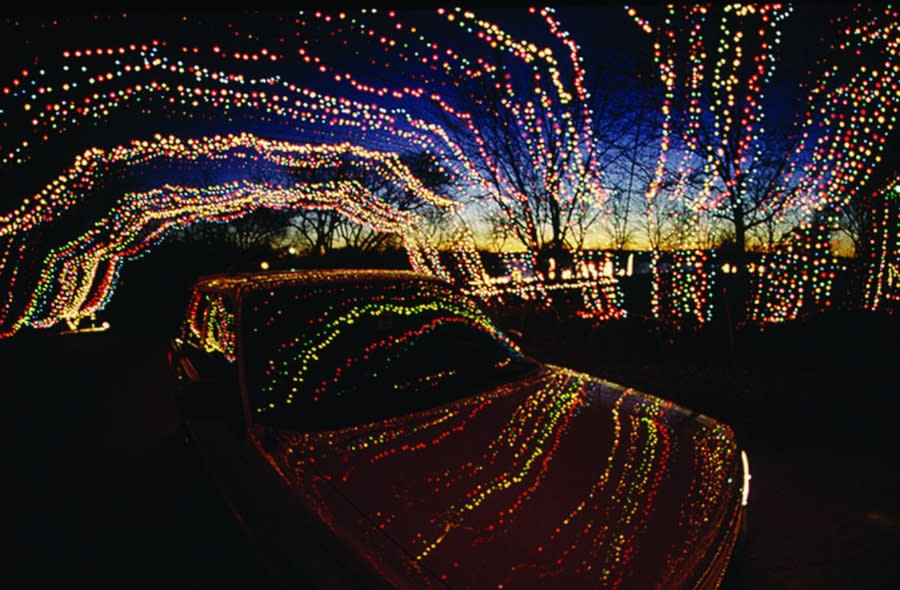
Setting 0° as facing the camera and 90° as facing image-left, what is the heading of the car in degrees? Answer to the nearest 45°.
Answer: approximately 315°
